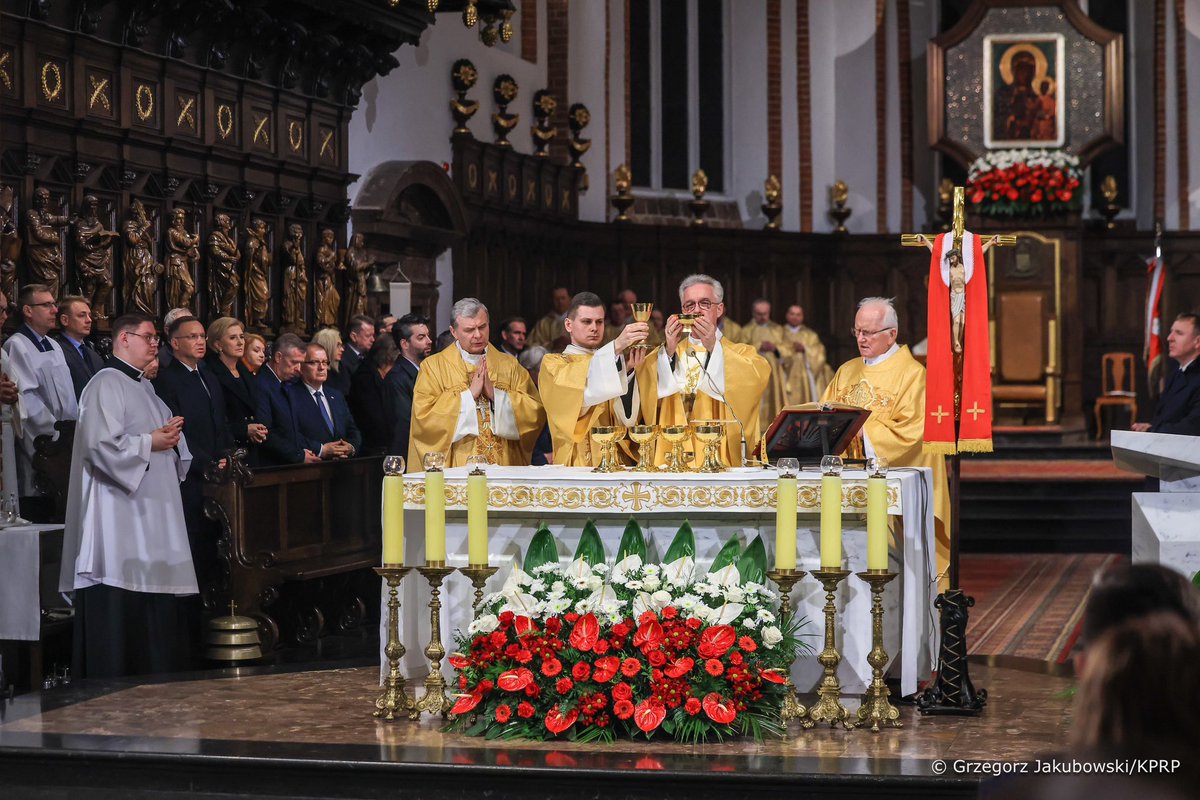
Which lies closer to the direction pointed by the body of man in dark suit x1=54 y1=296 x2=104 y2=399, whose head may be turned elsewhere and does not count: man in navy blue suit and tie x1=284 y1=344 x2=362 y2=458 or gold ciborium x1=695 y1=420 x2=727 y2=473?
the gold ciborium

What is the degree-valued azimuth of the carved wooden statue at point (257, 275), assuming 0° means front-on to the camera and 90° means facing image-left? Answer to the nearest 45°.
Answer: approximately 315°

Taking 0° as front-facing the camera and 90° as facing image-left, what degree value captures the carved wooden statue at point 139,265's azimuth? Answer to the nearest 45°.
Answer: approximately 315°

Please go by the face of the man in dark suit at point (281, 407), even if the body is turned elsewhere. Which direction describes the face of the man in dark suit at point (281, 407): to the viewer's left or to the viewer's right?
to the viewer's right

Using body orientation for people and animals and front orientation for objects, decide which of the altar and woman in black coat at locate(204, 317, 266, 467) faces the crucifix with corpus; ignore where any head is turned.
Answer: the woman in black coat

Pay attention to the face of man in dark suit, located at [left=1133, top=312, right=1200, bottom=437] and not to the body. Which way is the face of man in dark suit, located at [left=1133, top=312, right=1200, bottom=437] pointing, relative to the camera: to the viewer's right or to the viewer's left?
to the viewer's left

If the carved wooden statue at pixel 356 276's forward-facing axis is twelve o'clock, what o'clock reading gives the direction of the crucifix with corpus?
The crucifix with corpus is roughly at 1 o'clock from the carved wooden statue.

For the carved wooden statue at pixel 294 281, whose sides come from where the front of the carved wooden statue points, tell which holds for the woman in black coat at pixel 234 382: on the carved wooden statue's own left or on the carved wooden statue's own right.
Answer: on the carved wooden statue's own right

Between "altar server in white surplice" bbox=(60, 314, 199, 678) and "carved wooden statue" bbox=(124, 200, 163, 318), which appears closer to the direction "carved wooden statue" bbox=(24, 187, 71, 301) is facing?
the altar server in white surplice
